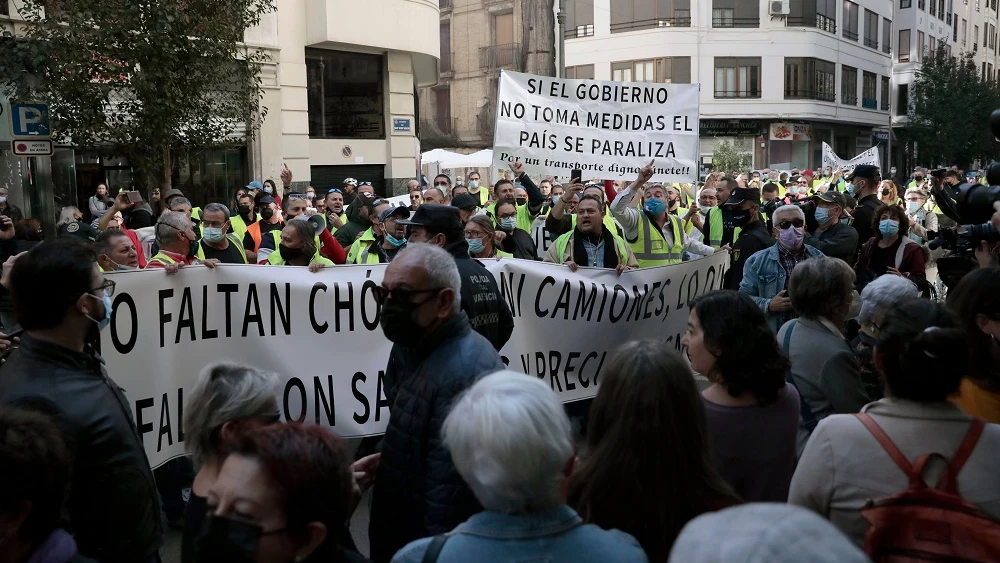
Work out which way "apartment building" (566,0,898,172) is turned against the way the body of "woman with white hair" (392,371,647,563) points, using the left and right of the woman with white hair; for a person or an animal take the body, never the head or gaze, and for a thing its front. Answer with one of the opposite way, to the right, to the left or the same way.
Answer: the opposite way

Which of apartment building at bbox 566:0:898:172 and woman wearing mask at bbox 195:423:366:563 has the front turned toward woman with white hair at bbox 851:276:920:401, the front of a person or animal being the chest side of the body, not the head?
the apartment building

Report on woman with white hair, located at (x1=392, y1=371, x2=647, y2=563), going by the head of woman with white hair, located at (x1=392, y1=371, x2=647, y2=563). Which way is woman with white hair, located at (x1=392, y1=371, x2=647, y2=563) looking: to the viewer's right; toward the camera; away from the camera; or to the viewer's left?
away from the camera

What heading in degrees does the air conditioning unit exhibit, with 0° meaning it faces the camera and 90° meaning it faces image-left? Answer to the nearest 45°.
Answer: approximately 0°

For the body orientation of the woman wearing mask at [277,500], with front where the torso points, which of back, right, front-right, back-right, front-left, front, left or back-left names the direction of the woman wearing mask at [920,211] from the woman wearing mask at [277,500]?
back

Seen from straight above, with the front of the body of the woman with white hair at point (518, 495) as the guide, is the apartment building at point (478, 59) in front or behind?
in front

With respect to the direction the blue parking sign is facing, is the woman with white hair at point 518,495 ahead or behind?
ahead

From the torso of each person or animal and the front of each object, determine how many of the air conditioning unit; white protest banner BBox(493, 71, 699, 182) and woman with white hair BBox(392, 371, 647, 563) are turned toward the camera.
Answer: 2

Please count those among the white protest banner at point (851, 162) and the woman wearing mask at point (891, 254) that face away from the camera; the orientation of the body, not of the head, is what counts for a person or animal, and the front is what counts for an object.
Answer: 0

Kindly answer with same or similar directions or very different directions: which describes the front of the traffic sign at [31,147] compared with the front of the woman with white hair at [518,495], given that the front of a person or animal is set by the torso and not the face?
very different directions
